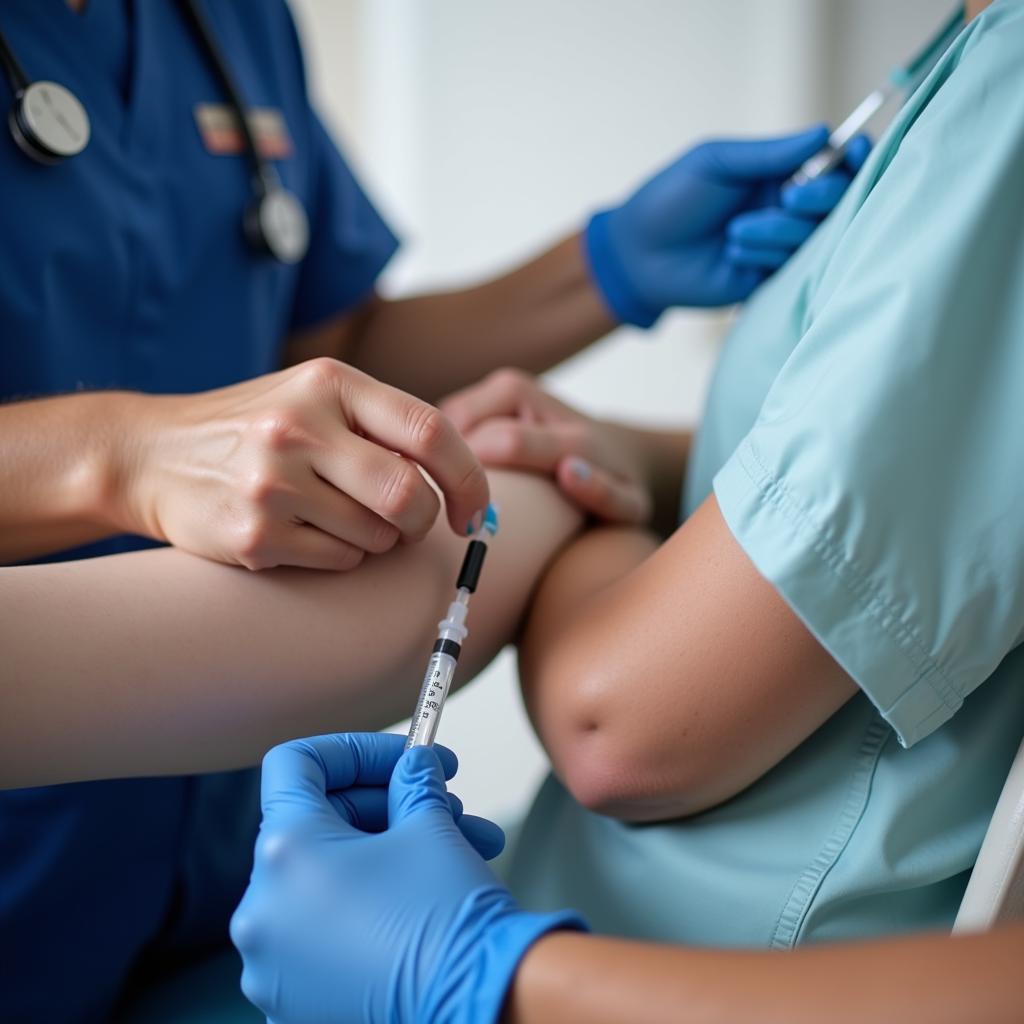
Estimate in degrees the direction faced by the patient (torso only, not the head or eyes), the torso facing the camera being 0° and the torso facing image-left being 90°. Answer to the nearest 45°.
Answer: approximately 90°

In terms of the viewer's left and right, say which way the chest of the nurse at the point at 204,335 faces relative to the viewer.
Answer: facing the viewer and to the right of the viewer
